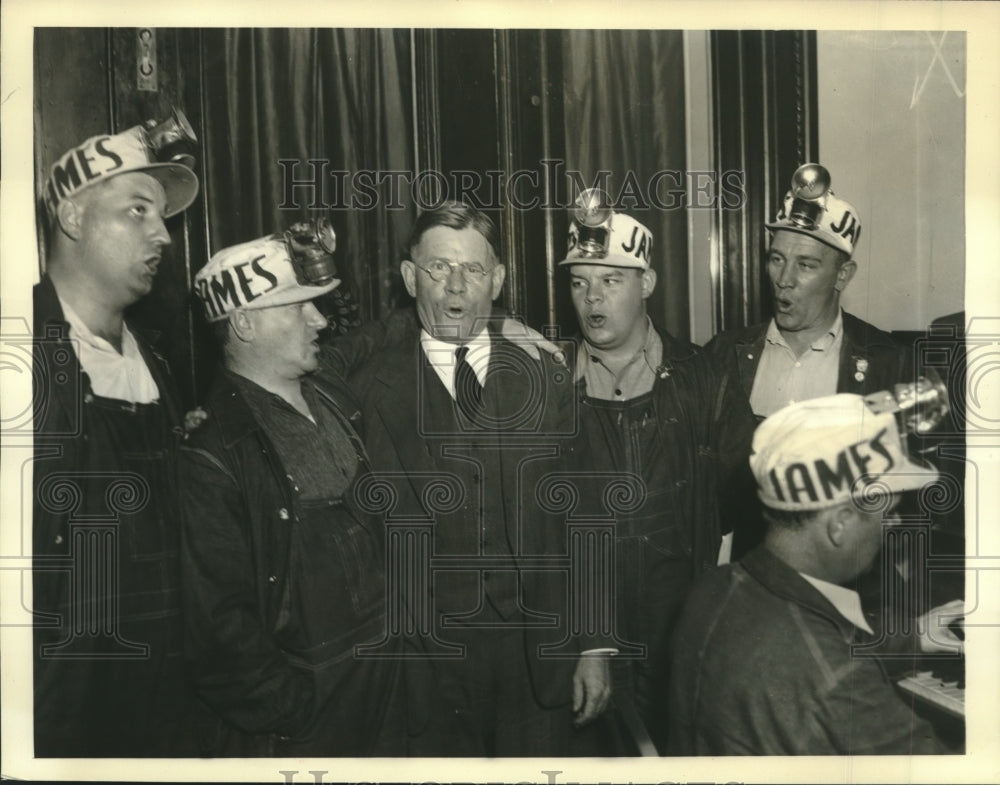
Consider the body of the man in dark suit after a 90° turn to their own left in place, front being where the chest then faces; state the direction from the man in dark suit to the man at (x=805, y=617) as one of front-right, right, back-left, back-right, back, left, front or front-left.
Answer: front

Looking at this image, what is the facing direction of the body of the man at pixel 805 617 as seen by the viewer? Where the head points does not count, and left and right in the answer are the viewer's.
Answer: facing away from the viewer and to the right of the viewer

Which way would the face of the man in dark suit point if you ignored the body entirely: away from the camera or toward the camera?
toward the camera

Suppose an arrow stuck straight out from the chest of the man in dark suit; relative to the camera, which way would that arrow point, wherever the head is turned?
toward the camera
